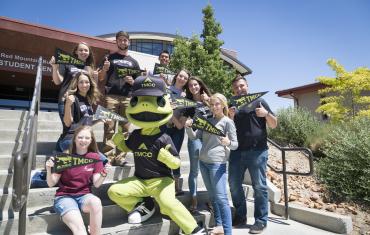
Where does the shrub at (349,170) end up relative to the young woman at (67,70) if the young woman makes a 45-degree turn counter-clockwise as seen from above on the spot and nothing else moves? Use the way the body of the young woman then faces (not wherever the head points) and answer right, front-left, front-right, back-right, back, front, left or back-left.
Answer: front-left

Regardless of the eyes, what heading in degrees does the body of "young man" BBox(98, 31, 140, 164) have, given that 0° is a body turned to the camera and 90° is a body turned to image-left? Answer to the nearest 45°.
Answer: approximately 0°

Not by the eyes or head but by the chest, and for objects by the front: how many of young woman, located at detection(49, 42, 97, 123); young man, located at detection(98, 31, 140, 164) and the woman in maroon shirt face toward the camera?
3

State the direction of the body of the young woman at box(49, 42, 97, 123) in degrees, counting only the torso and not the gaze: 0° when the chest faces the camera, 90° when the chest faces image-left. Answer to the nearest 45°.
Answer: approximately 0°

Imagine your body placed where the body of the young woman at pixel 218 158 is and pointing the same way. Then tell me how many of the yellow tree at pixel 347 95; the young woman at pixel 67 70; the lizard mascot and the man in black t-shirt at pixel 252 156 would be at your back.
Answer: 2

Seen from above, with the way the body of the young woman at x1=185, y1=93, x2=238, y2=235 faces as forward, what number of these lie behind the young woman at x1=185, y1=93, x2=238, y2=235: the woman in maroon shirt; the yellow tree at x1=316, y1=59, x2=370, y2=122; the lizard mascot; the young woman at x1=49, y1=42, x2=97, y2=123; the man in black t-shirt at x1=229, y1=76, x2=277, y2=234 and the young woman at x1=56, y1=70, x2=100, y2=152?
2

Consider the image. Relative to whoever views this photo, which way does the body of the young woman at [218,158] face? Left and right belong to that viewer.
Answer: facing the viewer and to the left of the viewer
